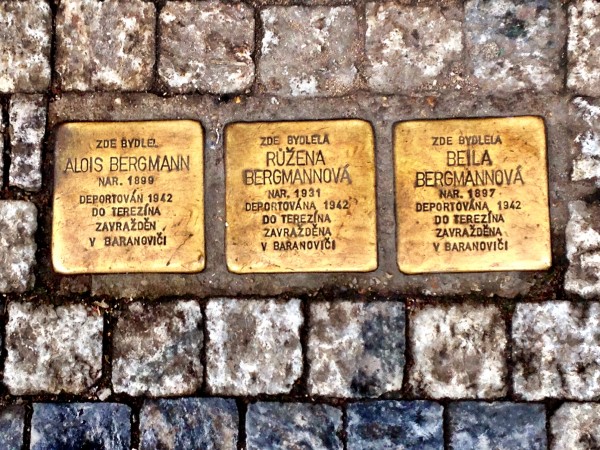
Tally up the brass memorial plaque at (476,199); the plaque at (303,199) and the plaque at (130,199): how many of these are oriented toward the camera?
3

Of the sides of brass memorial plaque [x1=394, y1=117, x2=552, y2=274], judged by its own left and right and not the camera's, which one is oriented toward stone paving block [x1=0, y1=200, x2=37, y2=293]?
right

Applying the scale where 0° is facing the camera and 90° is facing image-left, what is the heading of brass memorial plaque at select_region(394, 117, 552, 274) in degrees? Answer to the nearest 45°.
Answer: approximately 0°
